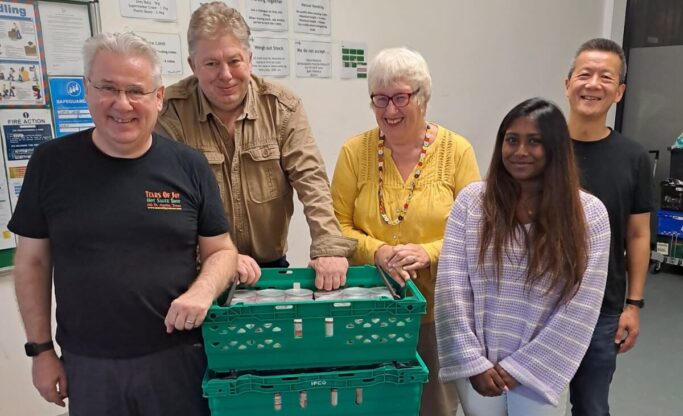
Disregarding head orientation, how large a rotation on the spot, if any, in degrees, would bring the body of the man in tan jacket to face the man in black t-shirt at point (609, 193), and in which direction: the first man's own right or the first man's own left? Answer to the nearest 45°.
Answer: approximately 90° to the first man's own left

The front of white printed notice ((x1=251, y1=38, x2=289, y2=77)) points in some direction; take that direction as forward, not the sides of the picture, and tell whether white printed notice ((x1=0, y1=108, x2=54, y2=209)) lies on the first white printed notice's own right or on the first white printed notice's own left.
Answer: on the first white printed notice's own right

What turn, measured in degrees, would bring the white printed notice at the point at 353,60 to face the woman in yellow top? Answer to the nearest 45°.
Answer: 0° — it already faces them

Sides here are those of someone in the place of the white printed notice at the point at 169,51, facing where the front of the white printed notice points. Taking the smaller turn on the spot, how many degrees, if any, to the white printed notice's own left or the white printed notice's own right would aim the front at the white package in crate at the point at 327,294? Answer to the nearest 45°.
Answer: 0° — it already faces it

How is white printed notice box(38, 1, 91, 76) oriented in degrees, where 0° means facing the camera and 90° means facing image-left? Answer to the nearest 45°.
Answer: approximately 0°

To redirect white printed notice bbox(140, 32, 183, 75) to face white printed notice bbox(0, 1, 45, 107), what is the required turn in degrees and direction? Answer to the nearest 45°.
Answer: approximately 45° to its right
